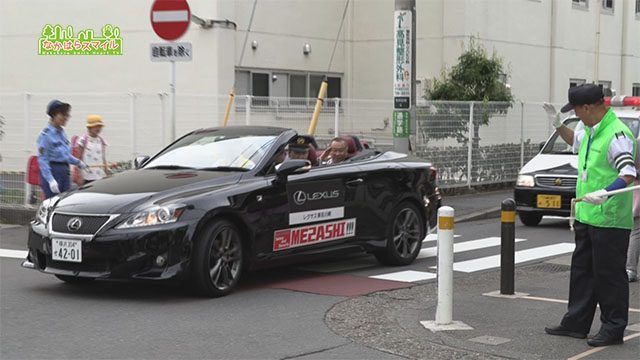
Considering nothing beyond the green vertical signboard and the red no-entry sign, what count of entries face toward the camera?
2

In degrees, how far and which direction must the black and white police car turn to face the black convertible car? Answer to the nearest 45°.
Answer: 0° — it already faces it

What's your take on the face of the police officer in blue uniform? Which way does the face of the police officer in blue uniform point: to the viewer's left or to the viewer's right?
to the viewer's right

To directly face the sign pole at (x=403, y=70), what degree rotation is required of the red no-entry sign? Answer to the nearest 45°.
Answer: approximately 135° to its left

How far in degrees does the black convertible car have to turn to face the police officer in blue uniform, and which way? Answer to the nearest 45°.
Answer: approximately 90° to its right

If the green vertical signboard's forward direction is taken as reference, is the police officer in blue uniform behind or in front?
in front

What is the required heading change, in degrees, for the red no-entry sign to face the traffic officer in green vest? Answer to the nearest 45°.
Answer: approximately 45° to its left

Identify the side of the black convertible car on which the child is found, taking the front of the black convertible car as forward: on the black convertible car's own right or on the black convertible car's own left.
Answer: on the black convertible car's own right

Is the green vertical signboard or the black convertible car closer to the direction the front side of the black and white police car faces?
the black convertible car
